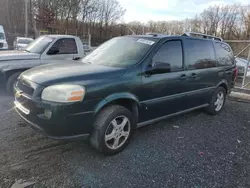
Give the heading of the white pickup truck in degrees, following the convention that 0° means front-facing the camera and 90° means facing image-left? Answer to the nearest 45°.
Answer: approximately 45°

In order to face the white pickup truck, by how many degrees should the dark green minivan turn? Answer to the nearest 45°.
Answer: approximately 90° to its right

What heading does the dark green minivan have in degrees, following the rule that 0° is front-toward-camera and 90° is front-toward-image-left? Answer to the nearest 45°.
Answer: approximately 45°
